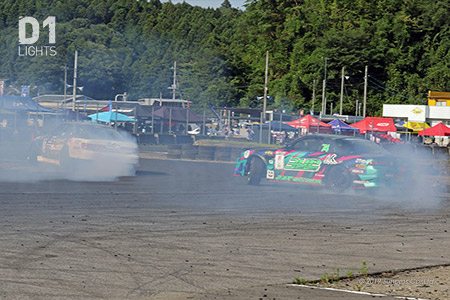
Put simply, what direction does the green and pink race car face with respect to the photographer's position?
facing away from the viewer and to the left of the viewer

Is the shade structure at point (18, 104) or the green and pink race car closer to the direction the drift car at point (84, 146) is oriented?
the shade structure

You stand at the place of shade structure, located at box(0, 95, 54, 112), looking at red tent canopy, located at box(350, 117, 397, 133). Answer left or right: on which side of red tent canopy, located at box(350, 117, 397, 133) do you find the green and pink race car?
right

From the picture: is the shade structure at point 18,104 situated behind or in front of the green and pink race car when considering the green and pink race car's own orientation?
in front

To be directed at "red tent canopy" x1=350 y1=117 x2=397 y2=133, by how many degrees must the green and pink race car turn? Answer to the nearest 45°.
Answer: approximately 45° to its right

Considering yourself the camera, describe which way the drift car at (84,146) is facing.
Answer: facing away from the viewer and to the left of the viewer

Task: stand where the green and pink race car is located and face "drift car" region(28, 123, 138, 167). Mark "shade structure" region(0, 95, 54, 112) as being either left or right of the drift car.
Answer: right

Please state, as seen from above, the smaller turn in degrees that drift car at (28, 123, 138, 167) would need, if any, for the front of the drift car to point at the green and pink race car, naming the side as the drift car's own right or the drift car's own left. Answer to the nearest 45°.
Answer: approximately 180°

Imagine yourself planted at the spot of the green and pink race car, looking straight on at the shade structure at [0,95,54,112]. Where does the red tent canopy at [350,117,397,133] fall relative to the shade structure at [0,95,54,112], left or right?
right
